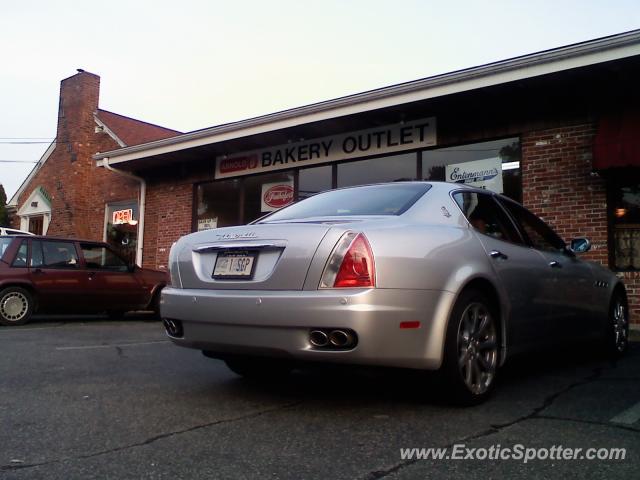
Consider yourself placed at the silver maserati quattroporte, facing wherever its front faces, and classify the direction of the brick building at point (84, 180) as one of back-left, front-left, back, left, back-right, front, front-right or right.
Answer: left

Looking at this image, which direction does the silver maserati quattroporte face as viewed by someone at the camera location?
facing away from the viewer and to the right of the viewer

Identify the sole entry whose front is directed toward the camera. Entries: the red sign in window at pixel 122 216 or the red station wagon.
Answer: the red sign in window

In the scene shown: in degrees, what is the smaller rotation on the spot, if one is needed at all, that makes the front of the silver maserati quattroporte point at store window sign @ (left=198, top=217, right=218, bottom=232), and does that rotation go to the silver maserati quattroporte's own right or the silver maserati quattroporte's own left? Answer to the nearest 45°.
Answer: approximately 90° to the silver maserati quattroporte's own left

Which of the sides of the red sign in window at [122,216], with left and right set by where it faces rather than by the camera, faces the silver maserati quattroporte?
front

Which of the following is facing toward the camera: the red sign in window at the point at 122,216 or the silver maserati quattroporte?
the red sign in window

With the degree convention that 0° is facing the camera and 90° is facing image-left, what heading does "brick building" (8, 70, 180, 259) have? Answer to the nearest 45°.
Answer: approximately 45°

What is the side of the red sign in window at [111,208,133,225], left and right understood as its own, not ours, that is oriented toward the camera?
front

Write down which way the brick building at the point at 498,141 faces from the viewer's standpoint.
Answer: facing the viewer and to the left of the viewer

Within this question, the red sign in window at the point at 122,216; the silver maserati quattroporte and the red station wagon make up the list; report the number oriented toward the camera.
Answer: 1

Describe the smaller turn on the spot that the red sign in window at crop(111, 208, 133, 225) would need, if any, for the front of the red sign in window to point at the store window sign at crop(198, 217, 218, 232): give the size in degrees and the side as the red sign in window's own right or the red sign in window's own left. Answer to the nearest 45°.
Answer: approximately 45° to the red sign in window's own left
